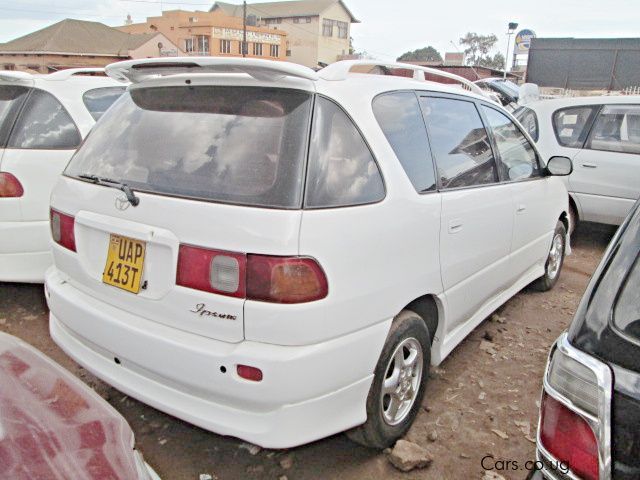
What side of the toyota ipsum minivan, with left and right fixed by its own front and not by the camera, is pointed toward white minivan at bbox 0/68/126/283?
left

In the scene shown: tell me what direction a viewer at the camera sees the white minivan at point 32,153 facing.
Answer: facing away from the viewer and to the right of the viewer

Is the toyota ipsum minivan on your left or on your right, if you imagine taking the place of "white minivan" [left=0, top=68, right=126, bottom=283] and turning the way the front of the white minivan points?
on your right

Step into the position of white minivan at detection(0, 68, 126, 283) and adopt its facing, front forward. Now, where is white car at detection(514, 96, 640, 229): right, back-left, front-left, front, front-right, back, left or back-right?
front-right

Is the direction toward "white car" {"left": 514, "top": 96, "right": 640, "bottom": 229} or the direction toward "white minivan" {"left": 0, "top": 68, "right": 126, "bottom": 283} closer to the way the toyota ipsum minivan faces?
the white car

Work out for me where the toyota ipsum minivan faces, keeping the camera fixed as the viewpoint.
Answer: facing away from the viewer and to the right of the viewer

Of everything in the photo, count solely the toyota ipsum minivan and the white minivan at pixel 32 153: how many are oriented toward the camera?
0

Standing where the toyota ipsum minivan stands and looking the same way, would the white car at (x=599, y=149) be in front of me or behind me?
in front
